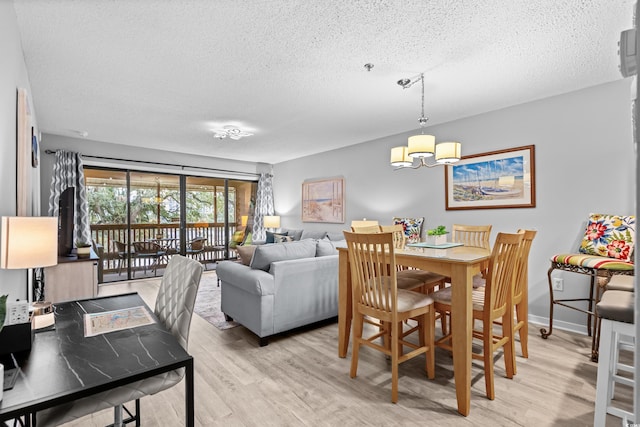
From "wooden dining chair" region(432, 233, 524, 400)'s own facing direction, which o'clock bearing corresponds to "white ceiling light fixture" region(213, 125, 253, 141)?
The white ceiling light fixture is roughly at 11 o'clock from the wooden dining chair.

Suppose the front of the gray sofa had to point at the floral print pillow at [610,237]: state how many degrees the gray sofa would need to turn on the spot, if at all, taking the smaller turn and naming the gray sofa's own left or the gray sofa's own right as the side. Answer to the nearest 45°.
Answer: approximately 135° to the gray sofa's own right

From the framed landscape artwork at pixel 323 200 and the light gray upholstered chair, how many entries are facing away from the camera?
0

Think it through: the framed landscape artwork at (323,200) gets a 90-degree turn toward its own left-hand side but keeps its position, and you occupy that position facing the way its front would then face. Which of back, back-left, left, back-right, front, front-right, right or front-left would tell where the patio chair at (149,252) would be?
back-right

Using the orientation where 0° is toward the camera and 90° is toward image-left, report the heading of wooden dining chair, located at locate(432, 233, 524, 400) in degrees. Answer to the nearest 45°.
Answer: approximately 135°

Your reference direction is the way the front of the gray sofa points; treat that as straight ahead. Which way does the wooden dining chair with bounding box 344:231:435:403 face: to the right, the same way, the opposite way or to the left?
to the right

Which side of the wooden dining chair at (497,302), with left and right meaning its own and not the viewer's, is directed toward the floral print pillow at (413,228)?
front

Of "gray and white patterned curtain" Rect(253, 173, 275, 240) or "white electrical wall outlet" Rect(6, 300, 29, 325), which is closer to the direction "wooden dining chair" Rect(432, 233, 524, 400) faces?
the gray and white patterned curtain

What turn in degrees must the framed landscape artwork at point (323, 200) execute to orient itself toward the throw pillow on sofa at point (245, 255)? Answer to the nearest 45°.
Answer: approximately 45° to its left
